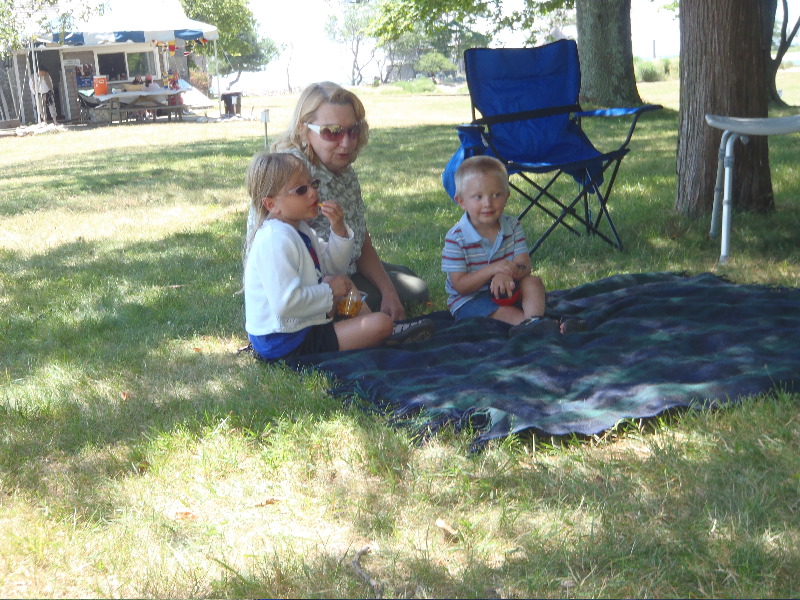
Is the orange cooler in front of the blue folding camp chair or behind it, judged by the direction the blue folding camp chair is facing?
behind

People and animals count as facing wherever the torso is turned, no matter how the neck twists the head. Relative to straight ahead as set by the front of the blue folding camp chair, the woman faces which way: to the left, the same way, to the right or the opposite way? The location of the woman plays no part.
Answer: the same way

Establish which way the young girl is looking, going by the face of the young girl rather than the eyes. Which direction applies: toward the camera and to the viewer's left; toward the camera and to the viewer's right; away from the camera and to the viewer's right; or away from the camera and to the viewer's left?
toward the camera and to the viewer's right

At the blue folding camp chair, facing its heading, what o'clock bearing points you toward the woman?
The woman is roughly at 2 o'clock from the blue folding camp chair.

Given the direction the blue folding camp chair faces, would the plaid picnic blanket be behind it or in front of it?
in front

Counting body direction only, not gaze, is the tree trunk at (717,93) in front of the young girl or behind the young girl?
in front

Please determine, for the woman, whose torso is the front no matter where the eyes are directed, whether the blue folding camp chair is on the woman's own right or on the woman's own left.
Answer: on the woman's own left

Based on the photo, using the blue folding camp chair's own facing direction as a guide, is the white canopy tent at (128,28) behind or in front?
behind

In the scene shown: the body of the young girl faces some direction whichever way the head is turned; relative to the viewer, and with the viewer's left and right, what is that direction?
facing to the right of the viewer

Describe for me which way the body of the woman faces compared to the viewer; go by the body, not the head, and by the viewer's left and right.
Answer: facing the viewer and to the right of the viewer

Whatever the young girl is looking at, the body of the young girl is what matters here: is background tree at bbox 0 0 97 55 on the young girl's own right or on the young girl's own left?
on the young girl's own left

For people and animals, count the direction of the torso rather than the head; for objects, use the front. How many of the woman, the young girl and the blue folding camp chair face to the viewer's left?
0

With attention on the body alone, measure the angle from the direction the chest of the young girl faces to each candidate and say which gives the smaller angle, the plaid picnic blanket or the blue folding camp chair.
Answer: the plaid picnic blanket
